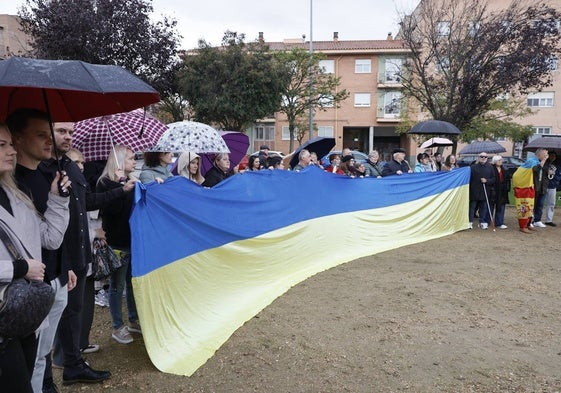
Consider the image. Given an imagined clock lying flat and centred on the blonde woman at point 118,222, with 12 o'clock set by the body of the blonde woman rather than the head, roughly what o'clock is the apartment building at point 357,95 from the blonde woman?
The apartment building is roughly at 10 o'clock from the blonde woman.

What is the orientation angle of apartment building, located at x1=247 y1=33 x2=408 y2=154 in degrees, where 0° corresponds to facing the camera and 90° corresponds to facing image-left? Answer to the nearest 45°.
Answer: approximately 0°

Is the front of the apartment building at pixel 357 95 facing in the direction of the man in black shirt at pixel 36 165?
yes

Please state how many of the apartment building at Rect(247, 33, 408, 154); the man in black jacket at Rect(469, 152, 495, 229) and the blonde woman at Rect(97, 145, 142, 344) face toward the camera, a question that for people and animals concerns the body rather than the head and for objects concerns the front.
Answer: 2

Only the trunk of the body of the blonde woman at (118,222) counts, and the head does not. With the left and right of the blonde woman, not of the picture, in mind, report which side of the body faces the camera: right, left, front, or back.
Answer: right

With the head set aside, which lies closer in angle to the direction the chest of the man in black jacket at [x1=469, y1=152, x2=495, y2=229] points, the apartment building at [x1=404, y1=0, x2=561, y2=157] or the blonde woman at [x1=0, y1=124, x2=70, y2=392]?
the blonde woman

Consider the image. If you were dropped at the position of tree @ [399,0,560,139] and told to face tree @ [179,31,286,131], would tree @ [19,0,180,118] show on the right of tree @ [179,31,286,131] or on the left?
left

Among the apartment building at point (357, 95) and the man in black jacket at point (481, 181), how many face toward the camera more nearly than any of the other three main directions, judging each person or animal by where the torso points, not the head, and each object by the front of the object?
2

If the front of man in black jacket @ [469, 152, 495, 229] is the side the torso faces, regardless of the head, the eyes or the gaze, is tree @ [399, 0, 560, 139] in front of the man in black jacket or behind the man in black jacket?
behind
